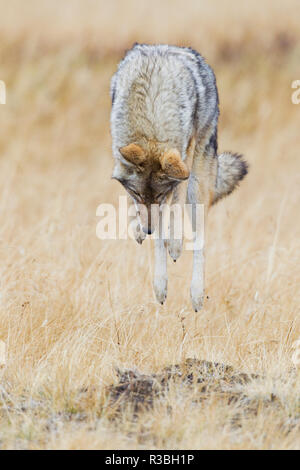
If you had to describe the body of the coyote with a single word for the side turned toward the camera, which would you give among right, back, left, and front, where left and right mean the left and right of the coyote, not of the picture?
front
